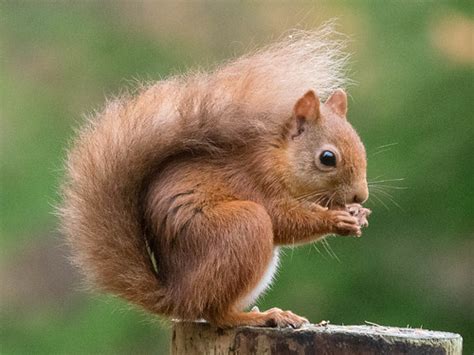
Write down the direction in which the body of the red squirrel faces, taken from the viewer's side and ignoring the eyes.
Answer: to the viewer's right
